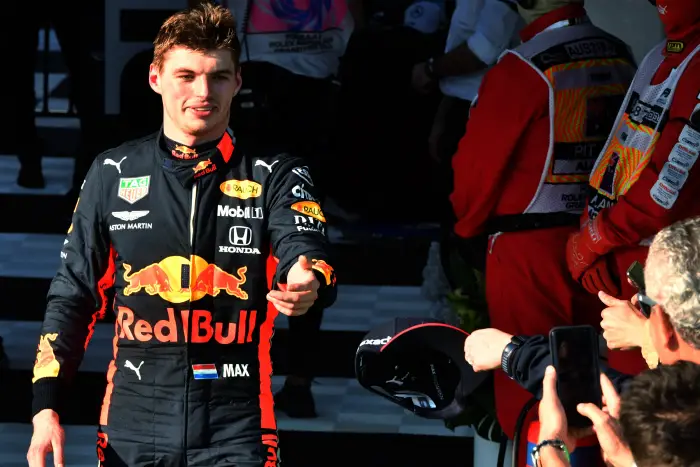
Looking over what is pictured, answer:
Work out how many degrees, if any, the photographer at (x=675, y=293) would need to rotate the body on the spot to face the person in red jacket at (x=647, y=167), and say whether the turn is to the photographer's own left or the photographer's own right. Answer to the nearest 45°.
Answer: approximately 45° to the photographer's own right

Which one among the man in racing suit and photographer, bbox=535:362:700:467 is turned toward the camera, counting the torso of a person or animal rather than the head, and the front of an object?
the man in racing suit

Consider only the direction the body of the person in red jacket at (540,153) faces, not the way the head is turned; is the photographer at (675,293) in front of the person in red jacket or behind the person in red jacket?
behind

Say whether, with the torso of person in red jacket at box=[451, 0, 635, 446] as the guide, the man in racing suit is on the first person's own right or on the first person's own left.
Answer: on the first person's own left

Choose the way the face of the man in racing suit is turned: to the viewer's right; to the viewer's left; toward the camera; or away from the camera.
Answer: toward the camera

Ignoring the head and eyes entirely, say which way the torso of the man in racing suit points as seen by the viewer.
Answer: toward the camera

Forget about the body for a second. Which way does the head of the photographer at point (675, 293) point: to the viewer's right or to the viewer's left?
to the viewer's left

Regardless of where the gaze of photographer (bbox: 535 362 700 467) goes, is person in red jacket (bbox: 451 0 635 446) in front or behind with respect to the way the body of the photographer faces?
in front

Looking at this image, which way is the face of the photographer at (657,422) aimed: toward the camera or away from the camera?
away from the camera

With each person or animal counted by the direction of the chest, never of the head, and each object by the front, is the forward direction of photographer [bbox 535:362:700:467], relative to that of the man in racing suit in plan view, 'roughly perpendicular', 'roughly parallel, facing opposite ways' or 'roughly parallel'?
roughly parallel, facing opposite ways

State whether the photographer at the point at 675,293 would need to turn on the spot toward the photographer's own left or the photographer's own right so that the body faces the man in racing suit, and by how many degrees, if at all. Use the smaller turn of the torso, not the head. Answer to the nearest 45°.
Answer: approximately 45° to the photographer's own left

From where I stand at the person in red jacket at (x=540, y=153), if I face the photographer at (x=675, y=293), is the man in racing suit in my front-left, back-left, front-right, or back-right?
front-right

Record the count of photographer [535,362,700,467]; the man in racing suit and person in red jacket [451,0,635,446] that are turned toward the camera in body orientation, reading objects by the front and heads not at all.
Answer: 1

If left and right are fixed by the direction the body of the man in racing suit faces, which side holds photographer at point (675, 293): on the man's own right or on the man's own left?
on the man's own left
